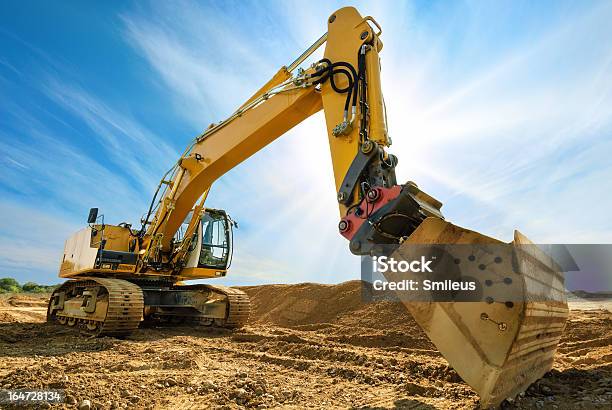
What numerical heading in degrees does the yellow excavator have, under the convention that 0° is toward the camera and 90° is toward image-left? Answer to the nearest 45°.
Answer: approximately 315°
